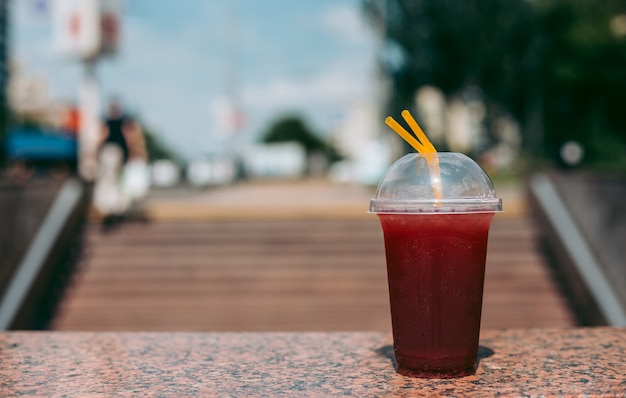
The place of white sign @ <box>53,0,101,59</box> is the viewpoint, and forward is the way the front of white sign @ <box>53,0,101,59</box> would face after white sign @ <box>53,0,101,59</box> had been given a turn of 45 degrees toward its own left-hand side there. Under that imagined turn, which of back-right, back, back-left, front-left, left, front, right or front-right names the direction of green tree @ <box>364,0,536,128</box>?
left

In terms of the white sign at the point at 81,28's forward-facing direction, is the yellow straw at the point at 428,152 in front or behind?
in front

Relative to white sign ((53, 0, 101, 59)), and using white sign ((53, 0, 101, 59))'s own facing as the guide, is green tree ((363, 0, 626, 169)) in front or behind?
behind

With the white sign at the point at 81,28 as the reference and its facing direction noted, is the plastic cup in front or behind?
in front

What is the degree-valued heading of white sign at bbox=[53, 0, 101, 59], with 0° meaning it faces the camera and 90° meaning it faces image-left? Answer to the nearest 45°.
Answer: approximately 0°
